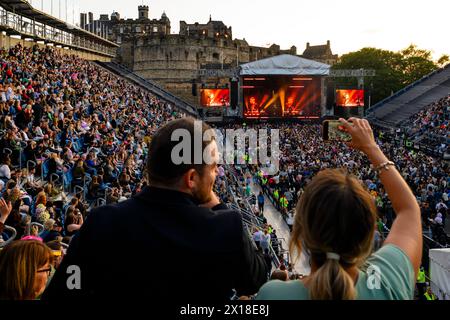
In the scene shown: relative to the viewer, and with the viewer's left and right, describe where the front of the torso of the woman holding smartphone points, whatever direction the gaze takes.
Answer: facing away from the viewer

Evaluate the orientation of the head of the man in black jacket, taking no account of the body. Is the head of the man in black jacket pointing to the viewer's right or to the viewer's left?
to the viewer's right

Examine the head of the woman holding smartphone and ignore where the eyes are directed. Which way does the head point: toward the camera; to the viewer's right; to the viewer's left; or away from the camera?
away from the camera

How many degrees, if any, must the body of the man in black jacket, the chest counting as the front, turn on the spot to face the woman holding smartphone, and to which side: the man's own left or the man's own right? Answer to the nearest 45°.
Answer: approximately 90° to the man's own right

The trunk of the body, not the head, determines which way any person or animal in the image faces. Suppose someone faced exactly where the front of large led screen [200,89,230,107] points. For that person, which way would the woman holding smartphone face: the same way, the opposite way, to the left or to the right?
the opposite way

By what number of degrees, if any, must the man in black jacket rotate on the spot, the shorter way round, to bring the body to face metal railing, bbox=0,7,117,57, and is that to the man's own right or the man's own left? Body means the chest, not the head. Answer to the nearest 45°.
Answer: approximately 45° to the man's own left

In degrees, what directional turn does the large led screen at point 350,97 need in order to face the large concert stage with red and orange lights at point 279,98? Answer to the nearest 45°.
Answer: approximately 90° to its right

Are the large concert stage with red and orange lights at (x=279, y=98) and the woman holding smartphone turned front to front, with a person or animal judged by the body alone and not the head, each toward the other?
yes

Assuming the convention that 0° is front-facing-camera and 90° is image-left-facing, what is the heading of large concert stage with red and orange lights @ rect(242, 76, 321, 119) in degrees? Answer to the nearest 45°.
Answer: approximately 0°

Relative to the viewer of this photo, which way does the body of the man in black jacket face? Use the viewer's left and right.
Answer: facing away from the viewer and to the right of the viewer
